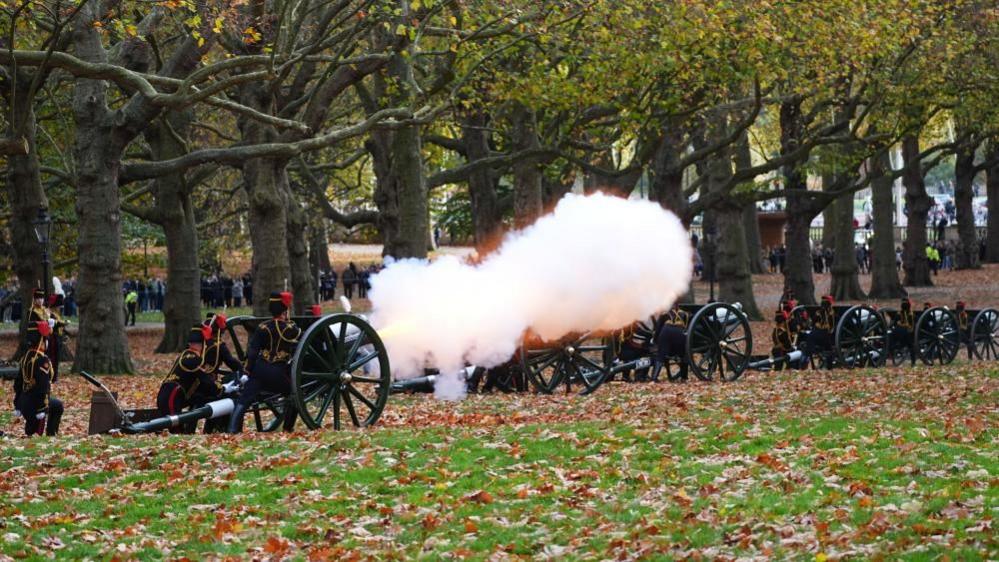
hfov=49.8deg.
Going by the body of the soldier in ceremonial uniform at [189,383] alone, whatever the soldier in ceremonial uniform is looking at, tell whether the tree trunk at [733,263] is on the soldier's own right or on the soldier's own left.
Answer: on the soldier's own left

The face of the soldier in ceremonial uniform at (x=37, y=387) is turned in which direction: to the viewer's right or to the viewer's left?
to the viewer's right
